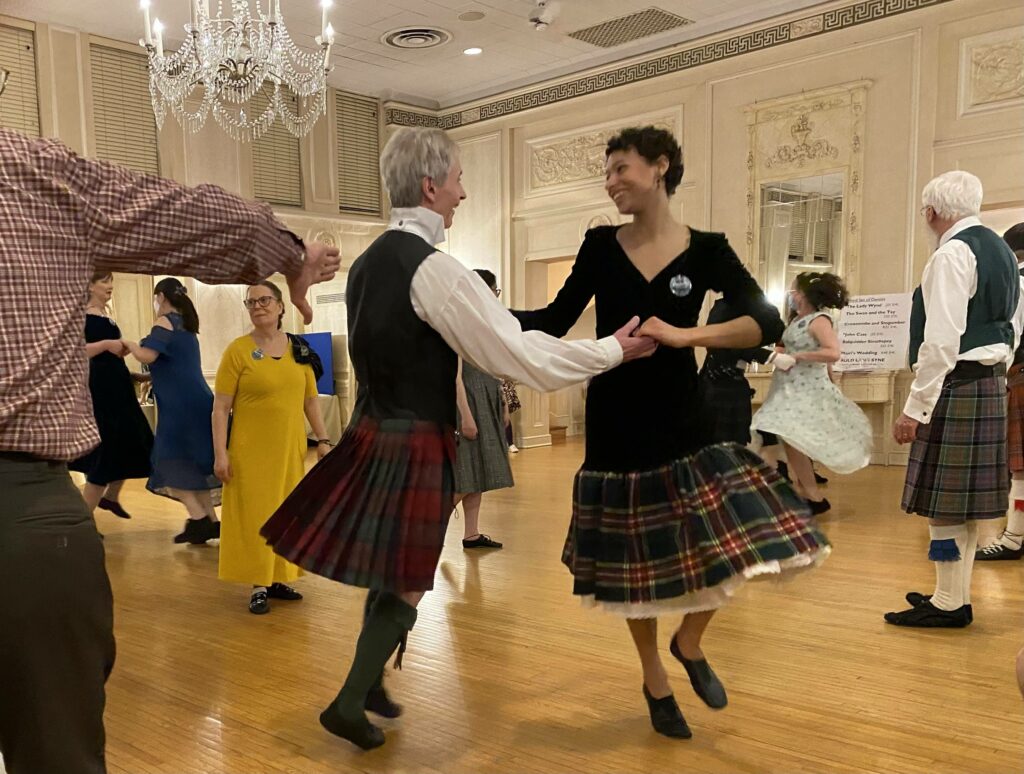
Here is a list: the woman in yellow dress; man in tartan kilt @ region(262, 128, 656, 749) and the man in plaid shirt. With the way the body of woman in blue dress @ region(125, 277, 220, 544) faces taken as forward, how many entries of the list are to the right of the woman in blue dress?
0

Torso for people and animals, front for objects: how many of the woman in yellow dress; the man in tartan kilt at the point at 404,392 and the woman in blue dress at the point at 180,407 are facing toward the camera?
1

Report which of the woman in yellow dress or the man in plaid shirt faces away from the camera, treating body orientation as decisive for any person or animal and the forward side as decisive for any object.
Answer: the man in plaid shirt

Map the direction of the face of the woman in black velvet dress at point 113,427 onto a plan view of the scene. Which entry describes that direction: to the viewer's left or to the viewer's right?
to the viewer's right

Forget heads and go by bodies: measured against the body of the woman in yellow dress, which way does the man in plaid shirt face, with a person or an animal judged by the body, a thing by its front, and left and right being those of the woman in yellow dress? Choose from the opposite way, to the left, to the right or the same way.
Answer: the opposite way

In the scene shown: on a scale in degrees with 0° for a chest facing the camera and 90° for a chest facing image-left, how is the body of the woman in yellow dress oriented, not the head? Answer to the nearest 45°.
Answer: approximately 0°

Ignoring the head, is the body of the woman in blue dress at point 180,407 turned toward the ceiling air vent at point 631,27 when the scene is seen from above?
no

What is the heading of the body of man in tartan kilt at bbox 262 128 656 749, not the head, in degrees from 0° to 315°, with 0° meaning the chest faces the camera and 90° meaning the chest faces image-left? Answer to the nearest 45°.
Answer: approximately 225°

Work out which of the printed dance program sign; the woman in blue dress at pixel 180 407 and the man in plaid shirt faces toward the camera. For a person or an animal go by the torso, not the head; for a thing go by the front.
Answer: the printed dance program sign

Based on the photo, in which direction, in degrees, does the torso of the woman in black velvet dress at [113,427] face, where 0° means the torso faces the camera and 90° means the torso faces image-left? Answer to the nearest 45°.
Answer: approximately 315°

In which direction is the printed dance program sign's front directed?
toward the camera

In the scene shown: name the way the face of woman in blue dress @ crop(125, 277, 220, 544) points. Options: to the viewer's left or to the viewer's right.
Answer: to the viewer's left

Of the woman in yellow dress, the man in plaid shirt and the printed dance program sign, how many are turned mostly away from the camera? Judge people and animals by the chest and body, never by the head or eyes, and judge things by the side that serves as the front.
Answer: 1

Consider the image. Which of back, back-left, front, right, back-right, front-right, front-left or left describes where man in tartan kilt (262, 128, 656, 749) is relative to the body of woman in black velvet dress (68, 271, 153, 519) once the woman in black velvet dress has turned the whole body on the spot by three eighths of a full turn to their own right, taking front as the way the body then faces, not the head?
left

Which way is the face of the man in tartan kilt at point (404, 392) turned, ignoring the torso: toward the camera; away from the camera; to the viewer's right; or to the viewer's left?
to the viewer's right

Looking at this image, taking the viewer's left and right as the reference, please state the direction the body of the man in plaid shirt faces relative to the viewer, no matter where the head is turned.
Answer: facing away from the viewer

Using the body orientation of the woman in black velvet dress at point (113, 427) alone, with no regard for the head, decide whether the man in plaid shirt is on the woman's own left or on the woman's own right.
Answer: on the woman's own right
